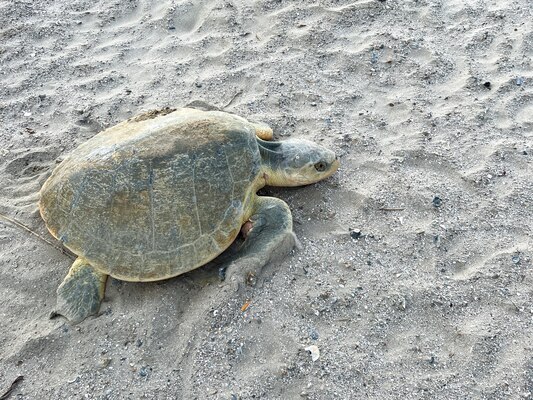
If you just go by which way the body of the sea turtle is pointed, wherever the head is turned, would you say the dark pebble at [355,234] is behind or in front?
in front

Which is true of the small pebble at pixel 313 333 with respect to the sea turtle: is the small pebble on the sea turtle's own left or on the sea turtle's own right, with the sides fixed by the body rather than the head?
on the sea turtle's own right

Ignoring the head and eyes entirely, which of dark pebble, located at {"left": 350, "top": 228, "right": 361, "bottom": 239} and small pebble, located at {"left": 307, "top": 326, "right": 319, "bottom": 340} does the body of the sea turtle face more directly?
the dark pebble

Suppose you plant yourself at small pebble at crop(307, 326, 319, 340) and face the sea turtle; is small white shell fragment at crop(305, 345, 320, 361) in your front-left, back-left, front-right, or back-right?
back-left

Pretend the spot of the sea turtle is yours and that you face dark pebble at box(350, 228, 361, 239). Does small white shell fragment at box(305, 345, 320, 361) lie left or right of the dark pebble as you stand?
right

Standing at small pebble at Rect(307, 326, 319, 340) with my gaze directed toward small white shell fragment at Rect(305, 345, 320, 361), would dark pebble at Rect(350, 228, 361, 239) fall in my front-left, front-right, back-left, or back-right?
back-left

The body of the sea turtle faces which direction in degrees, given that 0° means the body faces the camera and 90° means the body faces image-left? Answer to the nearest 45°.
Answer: approximately 270°

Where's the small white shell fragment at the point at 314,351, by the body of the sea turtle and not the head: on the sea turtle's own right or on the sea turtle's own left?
on the sea turtle's own right

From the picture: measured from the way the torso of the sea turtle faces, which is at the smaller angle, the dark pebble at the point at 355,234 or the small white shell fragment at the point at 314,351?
the dark pebble
